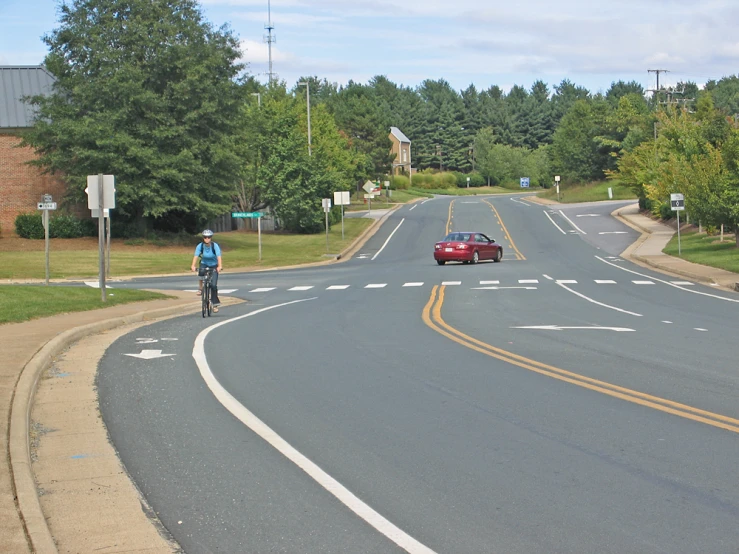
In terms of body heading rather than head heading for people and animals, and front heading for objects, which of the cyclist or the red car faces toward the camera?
the cyclist

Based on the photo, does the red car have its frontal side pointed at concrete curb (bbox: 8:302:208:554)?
no

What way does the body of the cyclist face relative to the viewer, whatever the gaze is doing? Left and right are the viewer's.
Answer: facing the viewer

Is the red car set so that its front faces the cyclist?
no

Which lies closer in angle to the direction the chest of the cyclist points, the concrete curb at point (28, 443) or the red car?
the concrete curb

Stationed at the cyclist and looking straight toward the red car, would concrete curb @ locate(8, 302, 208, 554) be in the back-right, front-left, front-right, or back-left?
back-right

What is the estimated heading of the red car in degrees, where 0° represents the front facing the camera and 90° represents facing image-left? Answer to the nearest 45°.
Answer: approximately 225°

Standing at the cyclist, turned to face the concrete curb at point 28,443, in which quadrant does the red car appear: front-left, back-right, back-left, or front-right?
back-left

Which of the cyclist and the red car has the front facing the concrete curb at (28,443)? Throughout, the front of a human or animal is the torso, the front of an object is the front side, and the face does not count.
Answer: the cyclist

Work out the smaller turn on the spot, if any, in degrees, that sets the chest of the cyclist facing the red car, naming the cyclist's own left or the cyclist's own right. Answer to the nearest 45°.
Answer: approximately 135° to the cyclist's own left

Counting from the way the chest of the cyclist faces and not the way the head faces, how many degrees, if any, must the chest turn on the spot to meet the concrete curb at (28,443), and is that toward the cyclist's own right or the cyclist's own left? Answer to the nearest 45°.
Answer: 0° — they already face it

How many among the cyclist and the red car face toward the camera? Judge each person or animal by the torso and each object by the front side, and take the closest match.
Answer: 1
